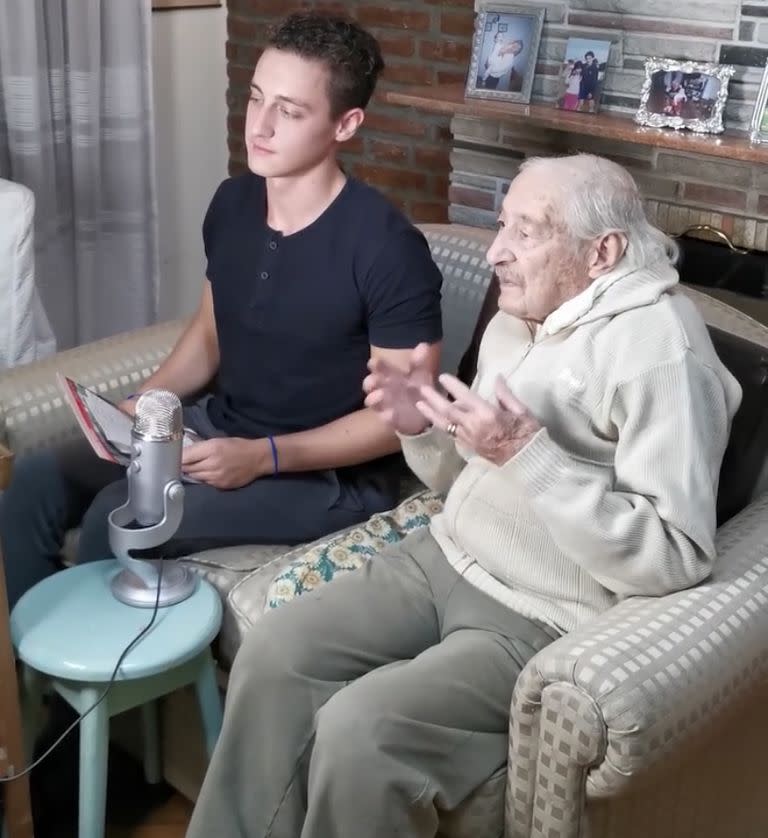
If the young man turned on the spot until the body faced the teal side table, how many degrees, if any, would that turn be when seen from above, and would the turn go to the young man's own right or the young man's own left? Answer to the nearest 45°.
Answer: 0° — they already face it

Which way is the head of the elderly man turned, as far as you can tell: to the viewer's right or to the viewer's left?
to the viewer's left

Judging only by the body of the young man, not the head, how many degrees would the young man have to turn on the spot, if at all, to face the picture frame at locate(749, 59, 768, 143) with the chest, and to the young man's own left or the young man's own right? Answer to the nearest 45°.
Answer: approximately 180°

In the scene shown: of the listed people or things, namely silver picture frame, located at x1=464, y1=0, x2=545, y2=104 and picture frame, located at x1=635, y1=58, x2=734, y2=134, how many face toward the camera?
2

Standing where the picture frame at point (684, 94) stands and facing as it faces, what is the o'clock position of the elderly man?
The elderly man is roughly at 12 o'clock from the picture frame.

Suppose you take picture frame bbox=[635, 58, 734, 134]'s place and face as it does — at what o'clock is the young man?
The young man is roughly at 1 o'clock from the picture frame.

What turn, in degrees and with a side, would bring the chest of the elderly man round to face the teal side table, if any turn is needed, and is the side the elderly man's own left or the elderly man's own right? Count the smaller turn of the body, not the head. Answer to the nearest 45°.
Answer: approximately 45° to the elderly man's own right

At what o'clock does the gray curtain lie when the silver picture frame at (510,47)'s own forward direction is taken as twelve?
The gray curtain is roughly at 3 o'clock from the silver picture frame.

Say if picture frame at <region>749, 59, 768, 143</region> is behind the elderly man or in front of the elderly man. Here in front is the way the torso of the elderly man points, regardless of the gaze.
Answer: behind
